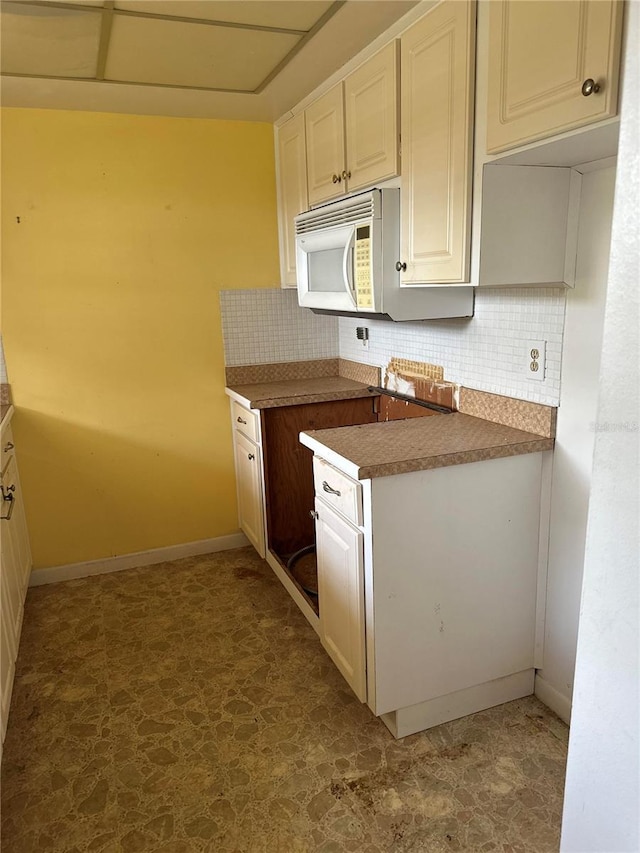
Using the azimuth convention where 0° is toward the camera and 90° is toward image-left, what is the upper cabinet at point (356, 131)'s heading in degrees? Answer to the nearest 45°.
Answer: approximately 45°

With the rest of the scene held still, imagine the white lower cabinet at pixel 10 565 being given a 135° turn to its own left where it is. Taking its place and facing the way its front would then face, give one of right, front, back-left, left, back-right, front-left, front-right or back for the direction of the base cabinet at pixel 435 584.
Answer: back

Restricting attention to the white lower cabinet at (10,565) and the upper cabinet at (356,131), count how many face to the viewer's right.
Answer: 1

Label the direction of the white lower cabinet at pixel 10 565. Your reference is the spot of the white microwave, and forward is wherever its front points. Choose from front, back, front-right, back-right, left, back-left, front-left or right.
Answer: front-right

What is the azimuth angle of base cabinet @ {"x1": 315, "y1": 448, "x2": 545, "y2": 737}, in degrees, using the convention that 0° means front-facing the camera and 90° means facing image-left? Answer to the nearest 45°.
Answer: approximately 45°

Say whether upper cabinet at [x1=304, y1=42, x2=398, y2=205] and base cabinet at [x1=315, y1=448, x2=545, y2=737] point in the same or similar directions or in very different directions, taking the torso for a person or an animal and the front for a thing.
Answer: same or similar directions

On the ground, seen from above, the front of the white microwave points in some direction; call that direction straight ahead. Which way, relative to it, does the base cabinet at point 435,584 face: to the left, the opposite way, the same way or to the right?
the same way

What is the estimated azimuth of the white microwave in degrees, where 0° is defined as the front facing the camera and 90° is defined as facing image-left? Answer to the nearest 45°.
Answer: approximately 45°

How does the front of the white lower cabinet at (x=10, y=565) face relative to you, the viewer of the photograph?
facing to the right of the viewer
